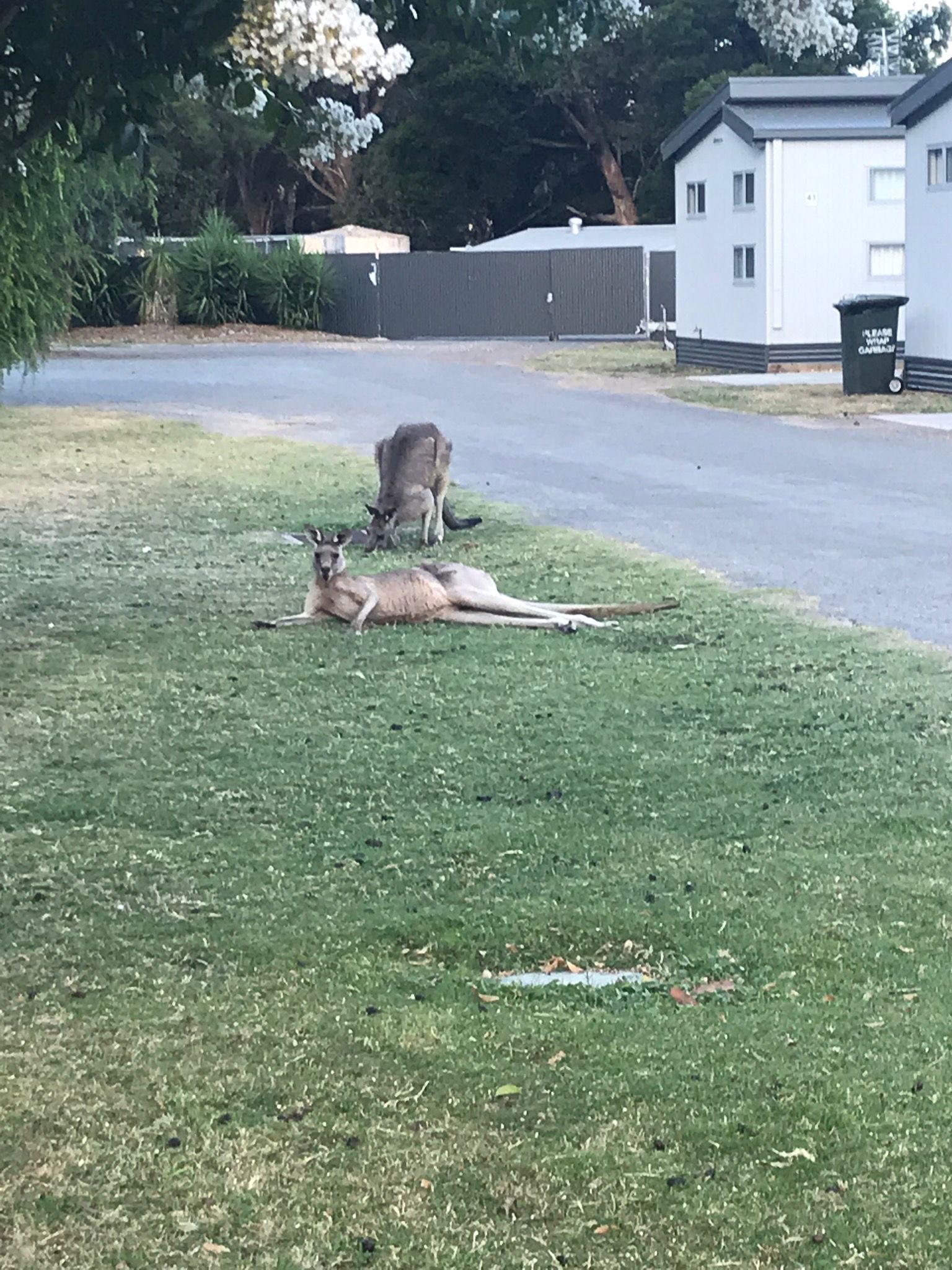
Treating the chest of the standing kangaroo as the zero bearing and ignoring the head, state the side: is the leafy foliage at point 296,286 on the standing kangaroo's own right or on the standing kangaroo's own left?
on the standing kangaroo's own right

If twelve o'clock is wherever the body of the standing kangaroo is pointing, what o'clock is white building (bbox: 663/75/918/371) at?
The white building is roughly at 5 o'clock from the standing kangaroo.

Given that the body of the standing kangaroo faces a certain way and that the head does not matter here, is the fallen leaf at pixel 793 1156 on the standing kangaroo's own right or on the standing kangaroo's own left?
on the standing kangaroo's own left

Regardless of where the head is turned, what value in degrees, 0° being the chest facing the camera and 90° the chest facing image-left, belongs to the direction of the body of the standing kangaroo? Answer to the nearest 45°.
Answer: approximately 45°

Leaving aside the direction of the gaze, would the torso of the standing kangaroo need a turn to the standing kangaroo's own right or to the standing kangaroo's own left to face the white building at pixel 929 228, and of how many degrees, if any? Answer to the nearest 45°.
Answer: approximately 180°

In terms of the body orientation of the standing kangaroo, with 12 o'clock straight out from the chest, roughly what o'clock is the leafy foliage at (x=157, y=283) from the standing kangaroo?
The leafy foliage is roughly at 4 o'clock from the standing kangaroo.

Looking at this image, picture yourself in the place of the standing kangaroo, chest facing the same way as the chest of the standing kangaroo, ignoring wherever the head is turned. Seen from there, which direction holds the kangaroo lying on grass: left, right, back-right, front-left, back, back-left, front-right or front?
front-left

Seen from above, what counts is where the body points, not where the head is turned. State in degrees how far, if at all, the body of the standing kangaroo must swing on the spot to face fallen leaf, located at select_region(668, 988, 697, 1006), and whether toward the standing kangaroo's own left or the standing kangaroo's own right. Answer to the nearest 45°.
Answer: approximately 45° to the standing kangaroo's own left

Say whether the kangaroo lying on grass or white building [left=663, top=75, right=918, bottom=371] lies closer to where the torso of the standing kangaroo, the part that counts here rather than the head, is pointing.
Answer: the kangaroo lying on grass
